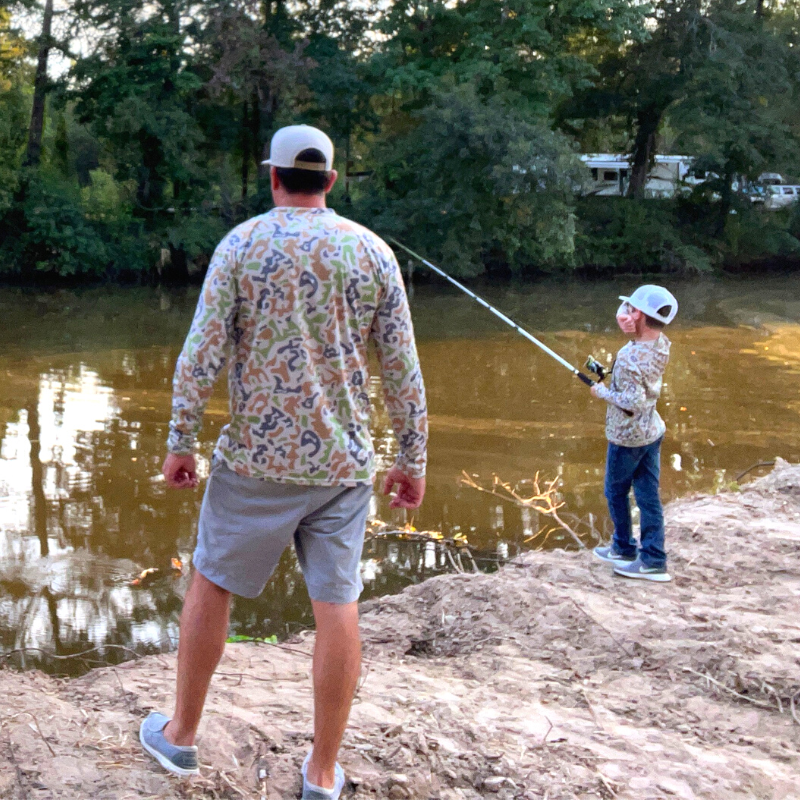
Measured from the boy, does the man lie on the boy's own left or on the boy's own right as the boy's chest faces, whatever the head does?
on the boy's own left

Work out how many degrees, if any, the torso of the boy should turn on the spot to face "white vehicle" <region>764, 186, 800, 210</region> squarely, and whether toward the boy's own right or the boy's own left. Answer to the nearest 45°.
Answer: approximately 90° to the boy's own right

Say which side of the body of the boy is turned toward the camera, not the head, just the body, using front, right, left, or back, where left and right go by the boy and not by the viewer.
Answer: left

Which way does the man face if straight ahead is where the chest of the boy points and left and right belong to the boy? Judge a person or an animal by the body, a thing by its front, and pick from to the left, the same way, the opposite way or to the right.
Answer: to the right

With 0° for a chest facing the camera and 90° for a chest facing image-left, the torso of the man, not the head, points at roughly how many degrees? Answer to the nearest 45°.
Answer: approximately 180°

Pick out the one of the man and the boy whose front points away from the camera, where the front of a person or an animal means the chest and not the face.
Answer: the man

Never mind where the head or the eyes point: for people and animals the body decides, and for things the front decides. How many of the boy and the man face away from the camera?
1
